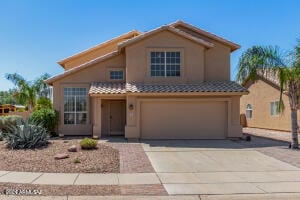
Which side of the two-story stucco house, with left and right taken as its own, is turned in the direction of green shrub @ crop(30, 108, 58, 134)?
right

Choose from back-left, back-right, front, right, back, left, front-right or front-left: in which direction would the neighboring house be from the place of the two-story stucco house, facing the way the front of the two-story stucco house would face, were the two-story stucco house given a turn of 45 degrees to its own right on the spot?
back

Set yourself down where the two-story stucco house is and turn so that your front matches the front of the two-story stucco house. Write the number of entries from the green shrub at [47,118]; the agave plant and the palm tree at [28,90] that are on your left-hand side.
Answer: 0

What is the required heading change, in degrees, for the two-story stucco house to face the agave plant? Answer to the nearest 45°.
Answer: approximately 45° to its right

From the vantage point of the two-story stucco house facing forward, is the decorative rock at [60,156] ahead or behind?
ahead

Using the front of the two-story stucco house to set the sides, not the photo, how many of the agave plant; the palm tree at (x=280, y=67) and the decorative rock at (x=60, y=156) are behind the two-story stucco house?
0

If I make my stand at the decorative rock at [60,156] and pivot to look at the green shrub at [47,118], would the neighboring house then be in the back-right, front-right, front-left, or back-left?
front-right

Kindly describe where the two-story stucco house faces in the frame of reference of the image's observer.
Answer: facing the viewer

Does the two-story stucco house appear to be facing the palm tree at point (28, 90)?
no

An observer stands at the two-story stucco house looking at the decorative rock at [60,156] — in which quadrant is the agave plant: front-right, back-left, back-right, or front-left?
front-right

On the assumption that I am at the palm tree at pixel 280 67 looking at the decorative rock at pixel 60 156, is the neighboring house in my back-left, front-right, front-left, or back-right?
back-right

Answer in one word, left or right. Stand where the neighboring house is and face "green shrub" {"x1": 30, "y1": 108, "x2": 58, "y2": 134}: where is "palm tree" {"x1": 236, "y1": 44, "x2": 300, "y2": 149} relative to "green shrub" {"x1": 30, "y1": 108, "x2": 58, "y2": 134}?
left

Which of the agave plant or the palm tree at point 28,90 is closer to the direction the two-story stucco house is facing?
the agave plant
